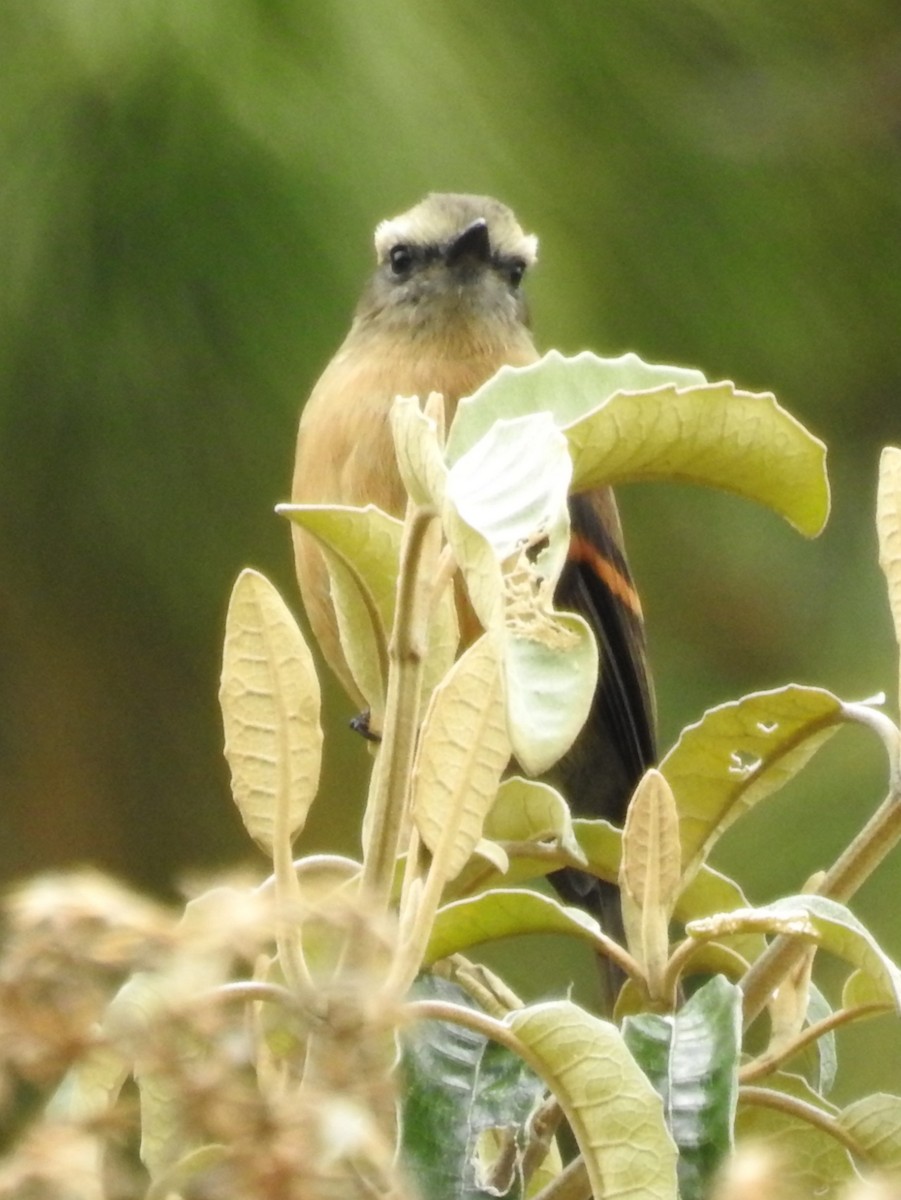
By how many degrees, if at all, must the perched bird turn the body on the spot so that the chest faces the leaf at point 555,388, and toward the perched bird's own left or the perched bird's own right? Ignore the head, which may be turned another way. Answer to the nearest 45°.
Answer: approximately 45° to the perched bird's own left

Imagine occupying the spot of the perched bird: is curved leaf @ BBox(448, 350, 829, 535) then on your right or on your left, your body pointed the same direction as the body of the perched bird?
on your left

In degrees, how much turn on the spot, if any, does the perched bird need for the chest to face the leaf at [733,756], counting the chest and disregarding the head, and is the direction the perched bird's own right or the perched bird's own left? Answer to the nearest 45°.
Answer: approximately 45° to the perched bird's own left

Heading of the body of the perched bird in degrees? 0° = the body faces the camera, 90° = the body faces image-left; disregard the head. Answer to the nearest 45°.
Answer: approximately 45°
